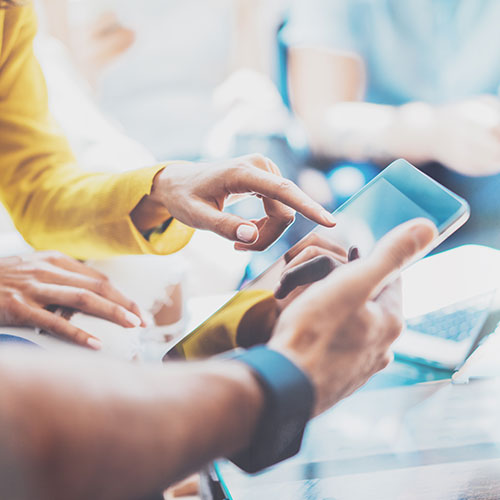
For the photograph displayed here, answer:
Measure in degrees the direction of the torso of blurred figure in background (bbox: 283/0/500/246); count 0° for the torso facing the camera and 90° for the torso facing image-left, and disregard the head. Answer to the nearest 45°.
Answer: approximately 0°
